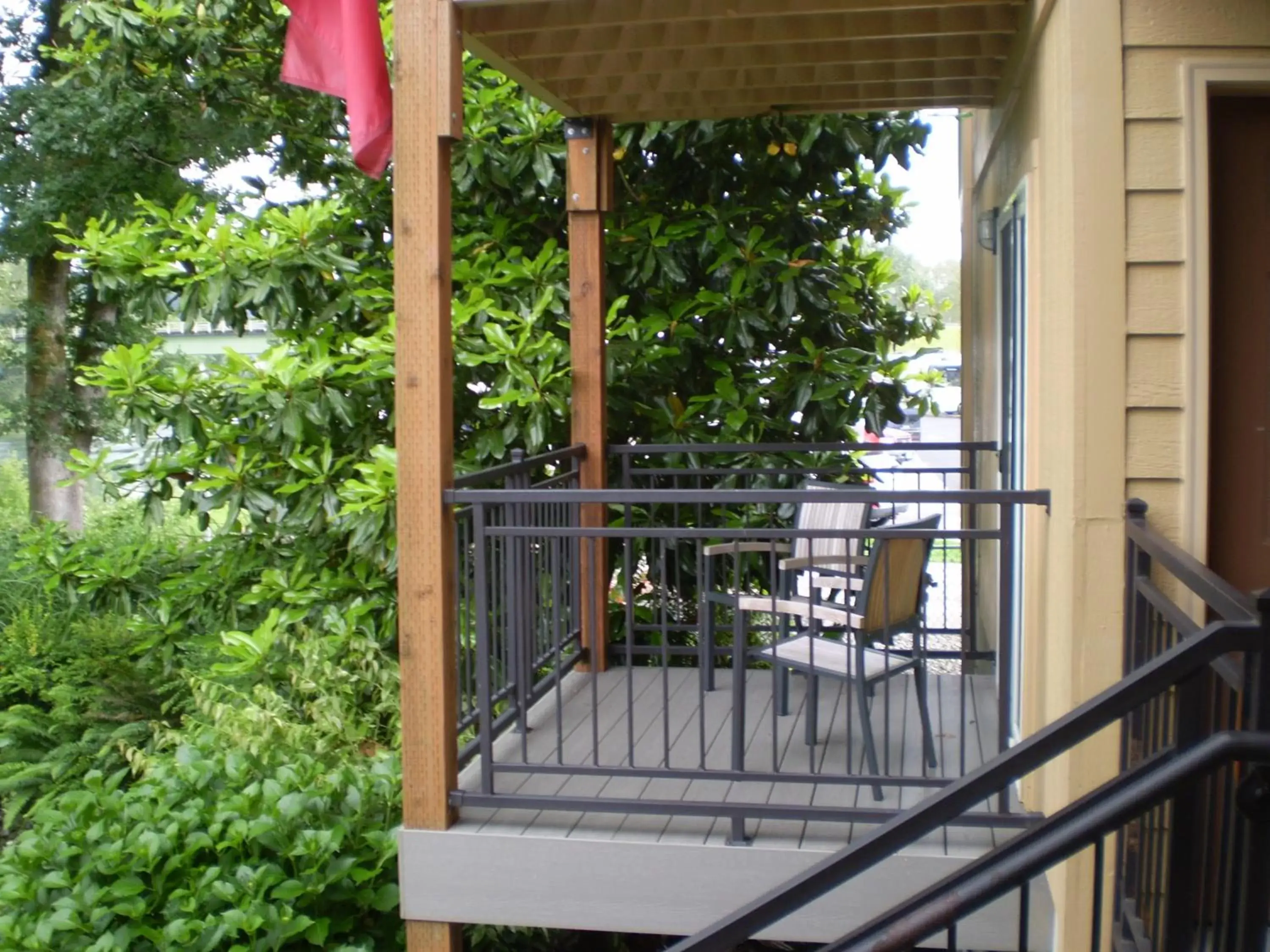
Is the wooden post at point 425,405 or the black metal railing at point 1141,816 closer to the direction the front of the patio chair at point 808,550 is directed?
the wooden post

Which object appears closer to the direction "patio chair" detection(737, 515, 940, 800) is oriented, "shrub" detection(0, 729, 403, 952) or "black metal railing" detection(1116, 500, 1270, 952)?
the shrub

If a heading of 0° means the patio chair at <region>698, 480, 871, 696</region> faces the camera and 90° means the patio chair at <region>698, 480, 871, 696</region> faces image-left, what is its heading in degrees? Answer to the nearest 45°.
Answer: approximately 45°

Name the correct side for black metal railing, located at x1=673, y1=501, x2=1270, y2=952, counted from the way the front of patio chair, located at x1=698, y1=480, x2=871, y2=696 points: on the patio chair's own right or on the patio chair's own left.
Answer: on the patio chair's own left

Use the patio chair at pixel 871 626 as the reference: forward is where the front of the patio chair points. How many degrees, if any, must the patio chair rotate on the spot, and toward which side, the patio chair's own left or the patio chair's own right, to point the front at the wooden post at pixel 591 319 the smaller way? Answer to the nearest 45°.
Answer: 0° — it already faces it

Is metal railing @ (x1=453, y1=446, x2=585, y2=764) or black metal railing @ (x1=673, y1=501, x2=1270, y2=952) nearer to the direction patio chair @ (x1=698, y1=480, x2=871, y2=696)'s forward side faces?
the metal railing

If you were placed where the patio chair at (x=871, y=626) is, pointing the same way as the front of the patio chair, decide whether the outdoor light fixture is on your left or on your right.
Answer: on your right

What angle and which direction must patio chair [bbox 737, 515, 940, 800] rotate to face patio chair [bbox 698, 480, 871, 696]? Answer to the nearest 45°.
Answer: approximately 45° to its right

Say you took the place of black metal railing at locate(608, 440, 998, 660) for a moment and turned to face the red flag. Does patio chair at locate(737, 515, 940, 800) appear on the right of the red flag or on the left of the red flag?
left

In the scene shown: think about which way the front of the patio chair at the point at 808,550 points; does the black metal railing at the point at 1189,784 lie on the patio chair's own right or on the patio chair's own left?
on the patio chair's own left

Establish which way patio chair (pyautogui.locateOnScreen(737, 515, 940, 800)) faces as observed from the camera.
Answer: facing away from the viewer and to the left of the viewer

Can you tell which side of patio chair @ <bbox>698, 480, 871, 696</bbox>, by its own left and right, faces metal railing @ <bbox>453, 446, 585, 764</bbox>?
front

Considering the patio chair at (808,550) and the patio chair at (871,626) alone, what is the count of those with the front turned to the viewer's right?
0

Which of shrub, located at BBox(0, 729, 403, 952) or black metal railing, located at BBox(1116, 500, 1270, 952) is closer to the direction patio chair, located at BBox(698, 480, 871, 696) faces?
the shrub
